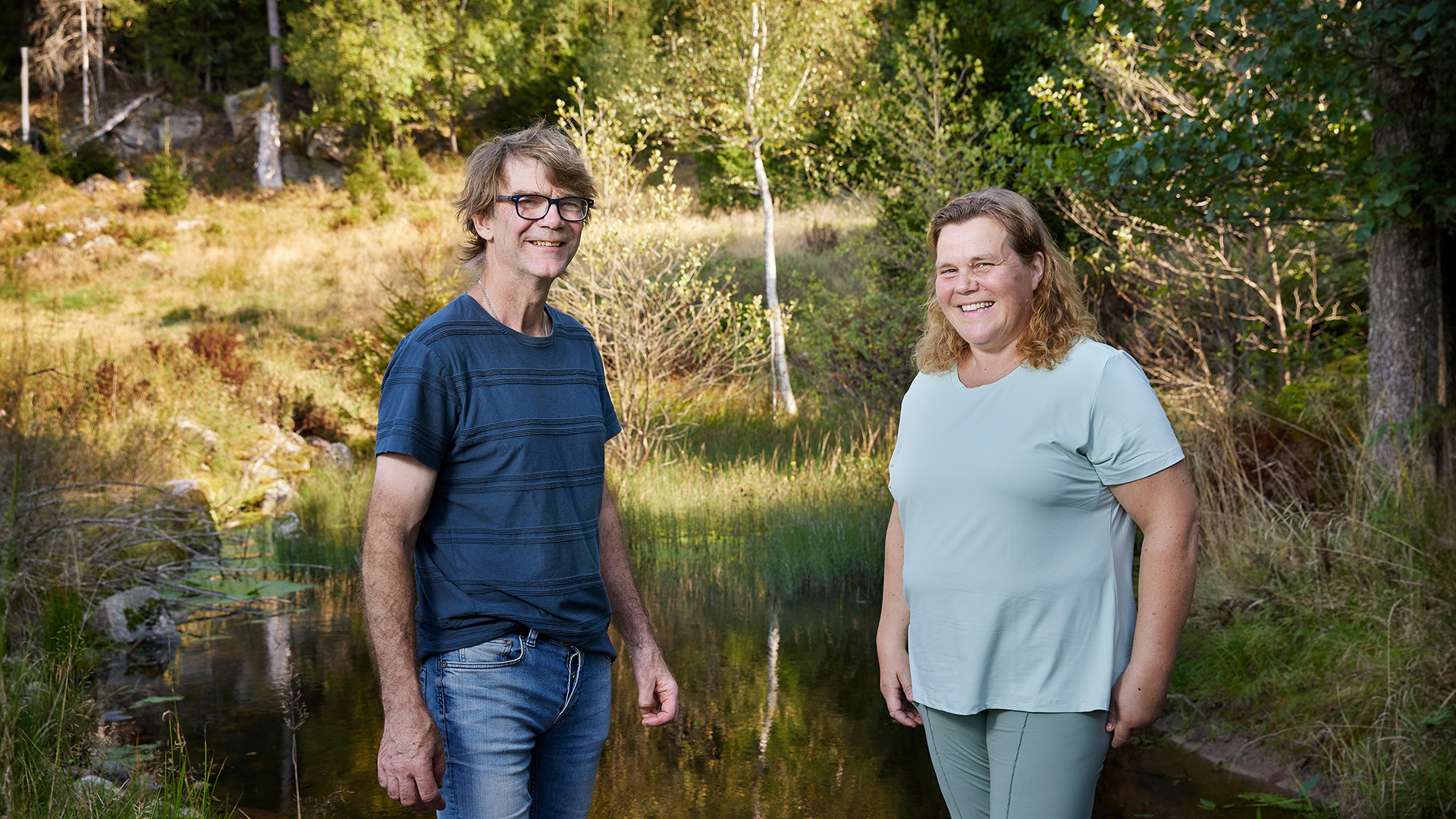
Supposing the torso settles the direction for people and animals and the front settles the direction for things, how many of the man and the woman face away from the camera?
0

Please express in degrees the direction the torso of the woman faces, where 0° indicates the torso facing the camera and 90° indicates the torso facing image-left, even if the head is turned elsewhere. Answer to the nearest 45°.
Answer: approximately 45°

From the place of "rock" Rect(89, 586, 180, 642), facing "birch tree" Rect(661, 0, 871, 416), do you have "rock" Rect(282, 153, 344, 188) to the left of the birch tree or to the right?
left

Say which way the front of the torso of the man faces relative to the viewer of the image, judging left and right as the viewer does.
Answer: facing the viewer and to the right of the viewer

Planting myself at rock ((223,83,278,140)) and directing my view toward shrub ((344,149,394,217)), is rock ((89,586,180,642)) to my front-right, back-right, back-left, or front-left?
front-right

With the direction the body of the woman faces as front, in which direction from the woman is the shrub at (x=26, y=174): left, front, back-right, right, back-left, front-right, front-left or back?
right

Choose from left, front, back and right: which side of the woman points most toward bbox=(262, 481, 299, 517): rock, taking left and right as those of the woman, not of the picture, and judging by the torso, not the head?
right

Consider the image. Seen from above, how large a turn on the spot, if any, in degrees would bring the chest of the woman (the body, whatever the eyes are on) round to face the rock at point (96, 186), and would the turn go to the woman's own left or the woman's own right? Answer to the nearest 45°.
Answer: approximately 90° to the woman's own right

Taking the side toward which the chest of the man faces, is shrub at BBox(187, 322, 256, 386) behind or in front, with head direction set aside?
behind

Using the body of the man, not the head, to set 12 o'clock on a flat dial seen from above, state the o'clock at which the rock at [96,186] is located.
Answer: The rock is roughly at 7 o'clock from the man.

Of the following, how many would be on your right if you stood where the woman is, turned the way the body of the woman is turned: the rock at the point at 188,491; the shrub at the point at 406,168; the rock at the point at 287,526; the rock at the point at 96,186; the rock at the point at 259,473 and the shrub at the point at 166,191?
6
